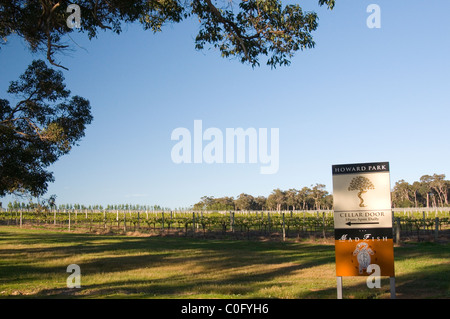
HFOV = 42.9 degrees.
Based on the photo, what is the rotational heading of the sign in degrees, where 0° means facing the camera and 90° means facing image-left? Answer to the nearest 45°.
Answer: approximately 0°
